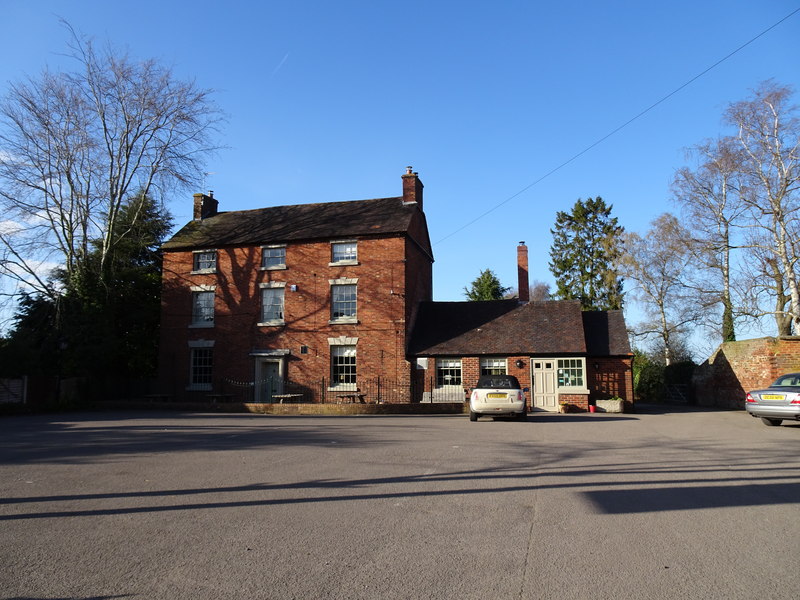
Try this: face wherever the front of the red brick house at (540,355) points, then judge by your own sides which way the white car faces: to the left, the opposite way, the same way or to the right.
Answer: the opposite way

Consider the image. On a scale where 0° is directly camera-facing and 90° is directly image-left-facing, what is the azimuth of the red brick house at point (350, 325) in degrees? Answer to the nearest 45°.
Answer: approximately 0°

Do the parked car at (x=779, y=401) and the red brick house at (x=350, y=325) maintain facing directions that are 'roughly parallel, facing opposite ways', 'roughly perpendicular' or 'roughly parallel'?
roughly perpendicular

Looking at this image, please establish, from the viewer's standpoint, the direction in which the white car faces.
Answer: facing away from the viewer

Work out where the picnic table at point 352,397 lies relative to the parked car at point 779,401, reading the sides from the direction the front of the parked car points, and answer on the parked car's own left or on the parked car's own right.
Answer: on the parked car's own left

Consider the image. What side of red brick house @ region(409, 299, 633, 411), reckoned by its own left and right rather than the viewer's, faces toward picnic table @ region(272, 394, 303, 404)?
right

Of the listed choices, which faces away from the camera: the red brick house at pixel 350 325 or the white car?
the white car

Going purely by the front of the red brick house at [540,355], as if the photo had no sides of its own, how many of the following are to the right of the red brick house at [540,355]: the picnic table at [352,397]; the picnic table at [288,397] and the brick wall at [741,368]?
2

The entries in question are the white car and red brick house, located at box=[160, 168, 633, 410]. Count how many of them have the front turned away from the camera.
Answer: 1

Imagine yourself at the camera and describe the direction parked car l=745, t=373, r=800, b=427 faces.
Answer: facing away from the viewer and to the right of the viewer
